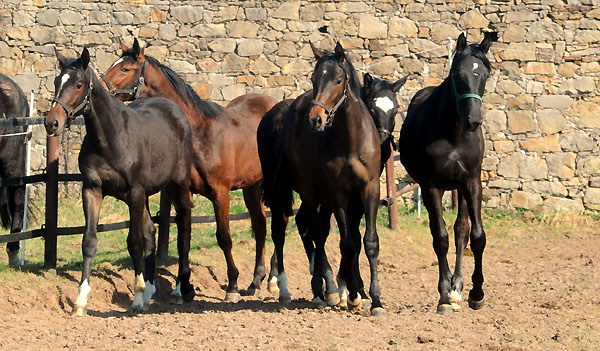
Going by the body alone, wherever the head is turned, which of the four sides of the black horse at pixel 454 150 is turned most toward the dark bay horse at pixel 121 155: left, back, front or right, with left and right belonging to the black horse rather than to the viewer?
right

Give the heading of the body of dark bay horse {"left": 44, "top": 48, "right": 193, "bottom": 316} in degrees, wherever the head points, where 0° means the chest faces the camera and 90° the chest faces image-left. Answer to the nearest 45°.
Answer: approximately 45°

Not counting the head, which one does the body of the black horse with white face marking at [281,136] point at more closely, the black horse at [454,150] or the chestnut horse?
the black horse

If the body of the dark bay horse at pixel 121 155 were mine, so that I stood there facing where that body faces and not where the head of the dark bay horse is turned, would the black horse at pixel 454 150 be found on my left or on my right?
on my left

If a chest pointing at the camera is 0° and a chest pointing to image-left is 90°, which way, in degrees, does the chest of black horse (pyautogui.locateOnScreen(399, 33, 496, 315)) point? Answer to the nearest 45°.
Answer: approximately 0°
